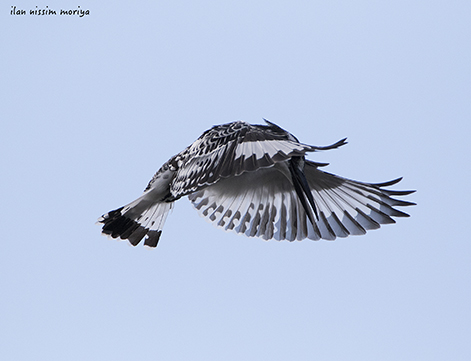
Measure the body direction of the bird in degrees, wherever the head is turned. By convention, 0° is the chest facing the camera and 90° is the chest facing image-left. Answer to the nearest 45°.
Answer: approximately 270°
